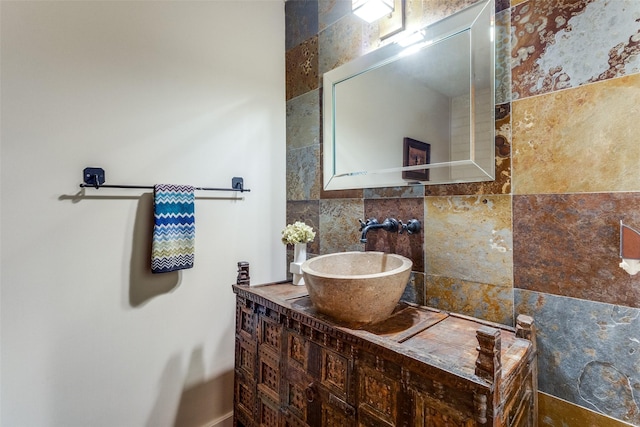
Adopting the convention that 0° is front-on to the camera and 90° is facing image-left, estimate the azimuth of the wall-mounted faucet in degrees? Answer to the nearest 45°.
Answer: approximately 45°

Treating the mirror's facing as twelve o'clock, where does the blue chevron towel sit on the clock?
The blue chevron towel is roughly at 1 o'clock from the mirror.

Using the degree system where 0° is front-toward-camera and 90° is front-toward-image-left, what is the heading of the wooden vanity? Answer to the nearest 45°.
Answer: approximately 45°

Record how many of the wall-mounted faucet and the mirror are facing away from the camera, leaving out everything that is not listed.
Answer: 0

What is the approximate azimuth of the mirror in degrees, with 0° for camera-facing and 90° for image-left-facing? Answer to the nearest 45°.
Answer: approximately 45°
